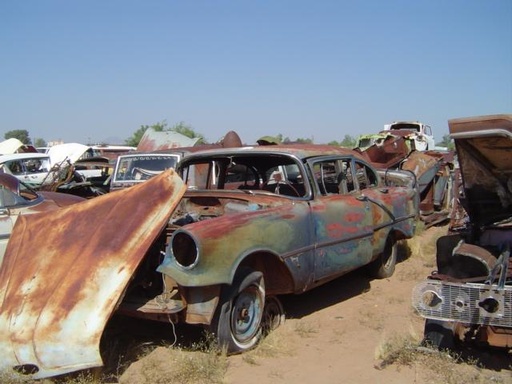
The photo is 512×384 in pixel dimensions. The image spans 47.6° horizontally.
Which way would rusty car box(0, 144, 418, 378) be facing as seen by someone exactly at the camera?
facing the viewer and to the left of the viewer

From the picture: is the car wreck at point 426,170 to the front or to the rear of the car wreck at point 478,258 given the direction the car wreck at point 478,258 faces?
to the rear

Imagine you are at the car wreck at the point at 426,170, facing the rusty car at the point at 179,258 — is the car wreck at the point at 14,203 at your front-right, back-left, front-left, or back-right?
front-right

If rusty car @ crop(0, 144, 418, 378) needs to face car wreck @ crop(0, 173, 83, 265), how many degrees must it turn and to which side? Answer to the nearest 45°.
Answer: approximately 90° to its right

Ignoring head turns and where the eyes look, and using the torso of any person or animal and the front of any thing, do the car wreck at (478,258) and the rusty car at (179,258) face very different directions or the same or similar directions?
same or similar directions

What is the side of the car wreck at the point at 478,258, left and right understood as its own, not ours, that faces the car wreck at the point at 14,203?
right

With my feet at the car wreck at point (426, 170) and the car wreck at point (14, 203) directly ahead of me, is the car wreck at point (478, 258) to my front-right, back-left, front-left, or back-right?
front-left

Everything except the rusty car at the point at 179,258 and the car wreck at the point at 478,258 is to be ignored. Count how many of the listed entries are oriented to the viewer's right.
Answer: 0
